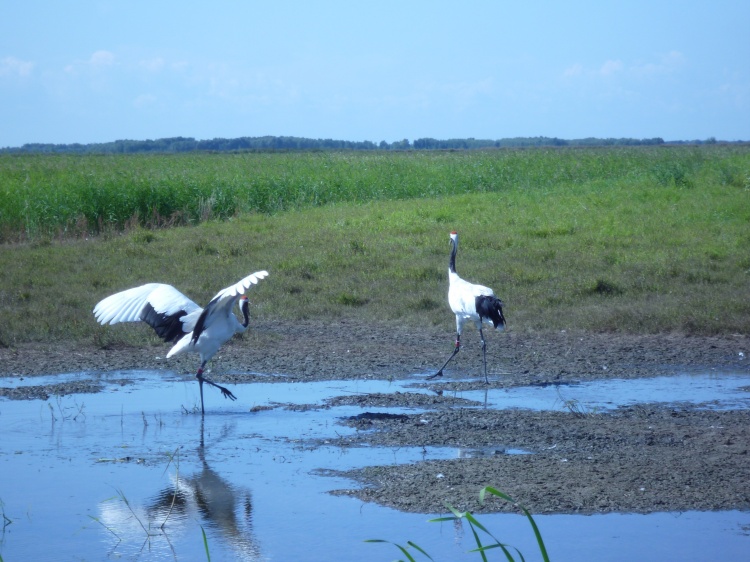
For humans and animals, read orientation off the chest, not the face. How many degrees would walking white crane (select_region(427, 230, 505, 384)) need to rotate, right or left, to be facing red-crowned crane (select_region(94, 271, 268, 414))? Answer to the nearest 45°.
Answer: approximately 45° to its left

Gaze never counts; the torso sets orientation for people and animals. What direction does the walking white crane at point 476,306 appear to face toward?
to the viewer's left
